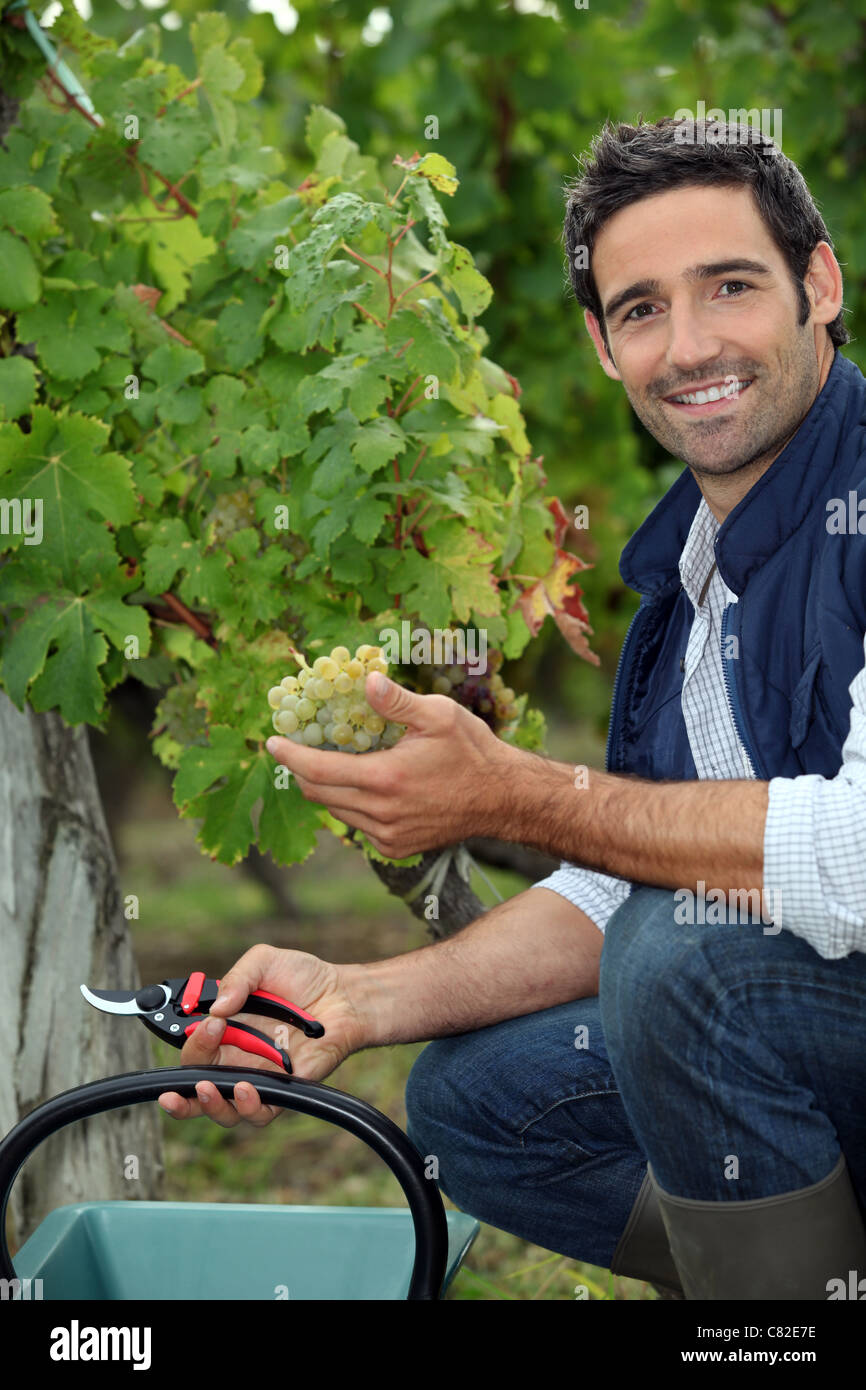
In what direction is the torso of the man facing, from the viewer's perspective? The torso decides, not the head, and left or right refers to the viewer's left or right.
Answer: facing the viewer and to the left of the viewer
